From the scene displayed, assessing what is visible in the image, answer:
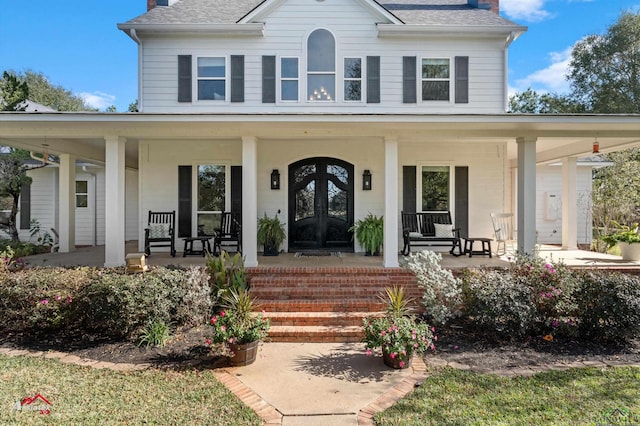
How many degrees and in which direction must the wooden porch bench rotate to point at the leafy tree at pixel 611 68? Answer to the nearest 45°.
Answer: approximately 135° to its left

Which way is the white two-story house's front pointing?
toward the camera

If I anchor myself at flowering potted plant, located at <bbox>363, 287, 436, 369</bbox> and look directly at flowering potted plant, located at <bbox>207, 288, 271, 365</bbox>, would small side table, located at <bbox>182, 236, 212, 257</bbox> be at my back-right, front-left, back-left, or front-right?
front-right

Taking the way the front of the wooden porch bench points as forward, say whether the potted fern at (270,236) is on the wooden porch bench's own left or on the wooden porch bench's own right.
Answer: on the wooden porch bench's own right

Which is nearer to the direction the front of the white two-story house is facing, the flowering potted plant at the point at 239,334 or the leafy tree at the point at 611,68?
the flowering potted plant

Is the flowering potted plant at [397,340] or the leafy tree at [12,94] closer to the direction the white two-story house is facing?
the flowering potted plant

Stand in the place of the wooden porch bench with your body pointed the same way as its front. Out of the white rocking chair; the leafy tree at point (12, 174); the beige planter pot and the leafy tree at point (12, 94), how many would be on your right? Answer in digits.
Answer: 2

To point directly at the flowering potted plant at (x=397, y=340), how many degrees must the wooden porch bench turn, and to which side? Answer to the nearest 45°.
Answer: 0° — it already faces it

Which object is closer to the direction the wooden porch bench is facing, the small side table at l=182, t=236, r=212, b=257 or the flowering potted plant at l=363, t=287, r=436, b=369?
the flowering potted plant

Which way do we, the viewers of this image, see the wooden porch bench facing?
facing the viewer

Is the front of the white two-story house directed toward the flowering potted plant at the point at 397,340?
yes

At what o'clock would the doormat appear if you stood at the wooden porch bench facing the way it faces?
The doormat is roughly at 2 o'clock from the wooden porch bench.

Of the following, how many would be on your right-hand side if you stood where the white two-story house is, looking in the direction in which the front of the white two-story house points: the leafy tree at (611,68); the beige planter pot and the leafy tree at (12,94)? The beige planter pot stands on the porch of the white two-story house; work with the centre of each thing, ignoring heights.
1

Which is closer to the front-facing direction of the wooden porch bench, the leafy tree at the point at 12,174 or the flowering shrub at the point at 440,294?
the flowering shrub

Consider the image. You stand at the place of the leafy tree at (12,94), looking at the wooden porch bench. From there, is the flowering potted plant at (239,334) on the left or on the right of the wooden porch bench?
right

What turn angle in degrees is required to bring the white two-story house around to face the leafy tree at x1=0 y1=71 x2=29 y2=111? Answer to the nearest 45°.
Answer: approximately 90° to its right

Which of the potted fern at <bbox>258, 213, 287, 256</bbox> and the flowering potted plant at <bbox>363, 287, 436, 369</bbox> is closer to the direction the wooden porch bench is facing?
the flowering potted plant

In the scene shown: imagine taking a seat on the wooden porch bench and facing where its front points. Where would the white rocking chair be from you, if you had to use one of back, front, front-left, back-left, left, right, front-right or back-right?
left

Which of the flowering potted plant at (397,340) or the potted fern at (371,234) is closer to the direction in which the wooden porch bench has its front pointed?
the flowering potted plant
